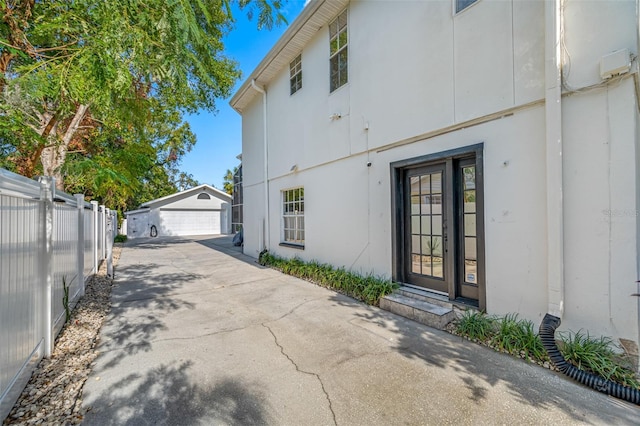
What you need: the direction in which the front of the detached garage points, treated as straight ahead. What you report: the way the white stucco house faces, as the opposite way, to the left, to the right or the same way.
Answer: to the right

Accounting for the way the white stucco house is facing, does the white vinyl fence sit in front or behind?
in front

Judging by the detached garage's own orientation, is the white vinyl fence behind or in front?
in front

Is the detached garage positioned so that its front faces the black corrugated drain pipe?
yes

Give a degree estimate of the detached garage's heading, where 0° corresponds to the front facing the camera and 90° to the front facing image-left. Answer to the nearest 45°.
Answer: approximately 0°

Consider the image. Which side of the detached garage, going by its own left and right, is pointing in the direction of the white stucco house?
front

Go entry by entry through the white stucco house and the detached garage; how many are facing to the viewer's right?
0

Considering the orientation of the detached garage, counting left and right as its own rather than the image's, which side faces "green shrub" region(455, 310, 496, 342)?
front

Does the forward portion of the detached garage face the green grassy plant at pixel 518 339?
yes

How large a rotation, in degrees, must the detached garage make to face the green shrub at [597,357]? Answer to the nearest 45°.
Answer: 0° — it already faces it

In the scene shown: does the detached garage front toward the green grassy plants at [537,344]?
yes
